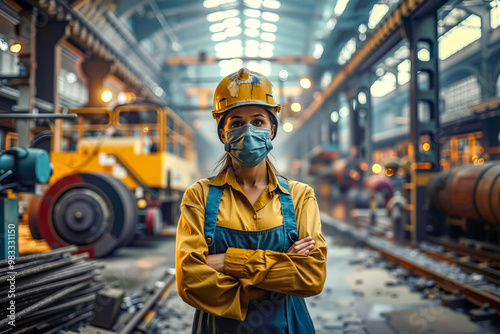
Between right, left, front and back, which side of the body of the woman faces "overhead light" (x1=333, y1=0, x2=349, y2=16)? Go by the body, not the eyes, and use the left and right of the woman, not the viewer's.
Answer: back

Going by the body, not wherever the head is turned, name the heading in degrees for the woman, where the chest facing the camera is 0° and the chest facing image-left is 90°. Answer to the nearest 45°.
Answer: approximately 0°

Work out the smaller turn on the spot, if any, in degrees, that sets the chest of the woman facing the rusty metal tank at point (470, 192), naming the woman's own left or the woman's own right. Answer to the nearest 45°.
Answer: approximately 135° to the woman's own left

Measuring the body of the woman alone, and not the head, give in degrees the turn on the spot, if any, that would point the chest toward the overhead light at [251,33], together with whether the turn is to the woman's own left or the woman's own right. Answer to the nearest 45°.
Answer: approximately 180°

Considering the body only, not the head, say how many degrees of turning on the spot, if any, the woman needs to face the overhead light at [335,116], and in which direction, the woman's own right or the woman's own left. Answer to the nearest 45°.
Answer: approximately 180°

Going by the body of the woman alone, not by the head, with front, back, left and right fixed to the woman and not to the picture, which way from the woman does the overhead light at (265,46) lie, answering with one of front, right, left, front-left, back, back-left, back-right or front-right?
back

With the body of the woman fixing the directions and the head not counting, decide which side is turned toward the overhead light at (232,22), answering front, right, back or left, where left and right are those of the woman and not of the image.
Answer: back

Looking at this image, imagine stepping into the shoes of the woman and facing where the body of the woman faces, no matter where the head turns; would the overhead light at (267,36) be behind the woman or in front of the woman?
behind

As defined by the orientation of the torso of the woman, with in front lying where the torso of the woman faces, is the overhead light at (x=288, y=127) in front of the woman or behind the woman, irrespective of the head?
behind

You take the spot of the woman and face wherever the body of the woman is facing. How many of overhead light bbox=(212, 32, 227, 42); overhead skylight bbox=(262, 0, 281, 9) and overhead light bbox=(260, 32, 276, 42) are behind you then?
3

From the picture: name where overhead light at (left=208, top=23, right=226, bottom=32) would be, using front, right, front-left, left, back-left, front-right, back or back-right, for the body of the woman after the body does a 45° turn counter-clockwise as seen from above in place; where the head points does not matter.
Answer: back-left

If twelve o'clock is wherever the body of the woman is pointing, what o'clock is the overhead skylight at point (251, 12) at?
The overhead skylight is roughly at 6 o'clock from the woman.

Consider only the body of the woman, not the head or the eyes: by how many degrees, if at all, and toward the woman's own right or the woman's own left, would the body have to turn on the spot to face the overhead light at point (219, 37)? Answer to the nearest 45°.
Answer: approximately 180°

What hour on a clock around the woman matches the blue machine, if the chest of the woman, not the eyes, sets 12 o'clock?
The blue machine is roughly at 4 o'clock from the woman.

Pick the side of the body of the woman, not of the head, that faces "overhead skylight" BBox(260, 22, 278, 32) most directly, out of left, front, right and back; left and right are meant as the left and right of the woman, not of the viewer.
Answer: back

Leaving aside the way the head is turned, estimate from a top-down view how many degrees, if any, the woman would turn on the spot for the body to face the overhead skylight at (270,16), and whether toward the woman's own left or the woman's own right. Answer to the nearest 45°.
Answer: approximately 180°
